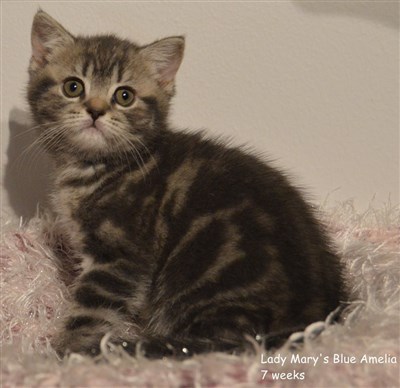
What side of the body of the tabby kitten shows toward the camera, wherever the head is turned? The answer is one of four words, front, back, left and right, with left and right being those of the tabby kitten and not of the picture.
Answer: left
